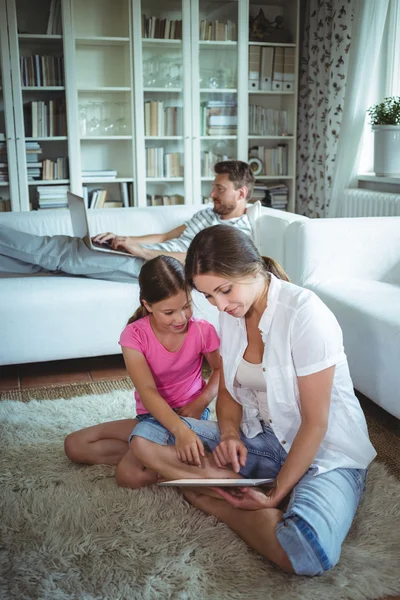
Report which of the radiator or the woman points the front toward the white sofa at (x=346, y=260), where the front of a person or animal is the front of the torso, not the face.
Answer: the radiator

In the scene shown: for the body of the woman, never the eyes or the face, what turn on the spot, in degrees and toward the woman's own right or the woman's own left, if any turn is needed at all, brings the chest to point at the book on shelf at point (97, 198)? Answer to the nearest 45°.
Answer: approximately 135° to the woman's own right

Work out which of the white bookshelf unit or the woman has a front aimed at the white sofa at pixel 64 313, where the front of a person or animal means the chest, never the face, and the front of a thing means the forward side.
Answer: the white bookshelf unit

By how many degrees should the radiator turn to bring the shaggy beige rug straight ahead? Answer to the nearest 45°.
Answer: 0° — it already faces it

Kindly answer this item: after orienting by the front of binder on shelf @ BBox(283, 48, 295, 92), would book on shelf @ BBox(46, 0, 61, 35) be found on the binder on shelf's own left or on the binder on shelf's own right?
on the binder on shelf's own right

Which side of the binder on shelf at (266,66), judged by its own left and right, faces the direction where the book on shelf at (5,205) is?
right

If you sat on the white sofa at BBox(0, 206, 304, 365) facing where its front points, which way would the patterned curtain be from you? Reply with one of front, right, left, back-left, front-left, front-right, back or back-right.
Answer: back-left
